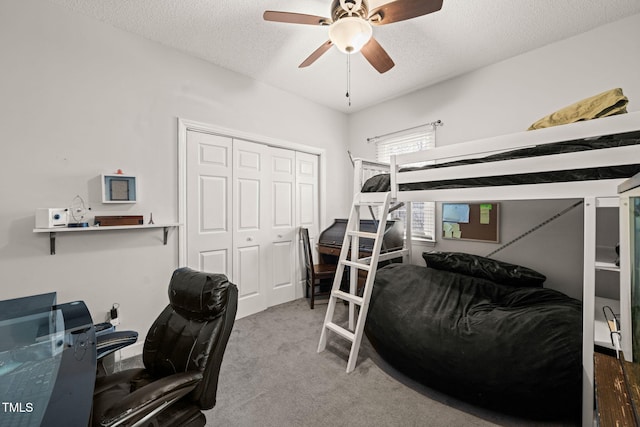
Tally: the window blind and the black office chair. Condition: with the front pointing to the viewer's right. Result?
0

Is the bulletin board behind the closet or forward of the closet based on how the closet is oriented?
forward

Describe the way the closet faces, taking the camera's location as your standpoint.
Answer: facing the viewer and to the right of the viewer

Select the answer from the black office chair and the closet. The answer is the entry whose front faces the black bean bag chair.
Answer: the closet

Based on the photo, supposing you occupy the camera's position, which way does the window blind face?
facing the viewer and to the left of the viewer

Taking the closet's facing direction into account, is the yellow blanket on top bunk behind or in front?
in front

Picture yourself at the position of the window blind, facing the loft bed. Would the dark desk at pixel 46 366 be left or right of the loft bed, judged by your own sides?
right

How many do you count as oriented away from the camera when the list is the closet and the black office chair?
0

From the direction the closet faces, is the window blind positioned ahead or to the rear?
ahead

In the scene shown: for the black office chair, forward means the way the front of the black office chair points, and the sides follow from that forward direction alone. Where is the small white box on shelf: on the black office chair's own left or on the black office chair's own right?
on the black office chair's own right

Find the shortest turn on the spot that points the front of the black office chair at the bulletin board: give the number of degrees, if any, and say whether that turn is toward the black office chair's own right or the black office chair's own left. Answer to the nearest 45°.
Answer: approximately 135° to the black office chair's own left
